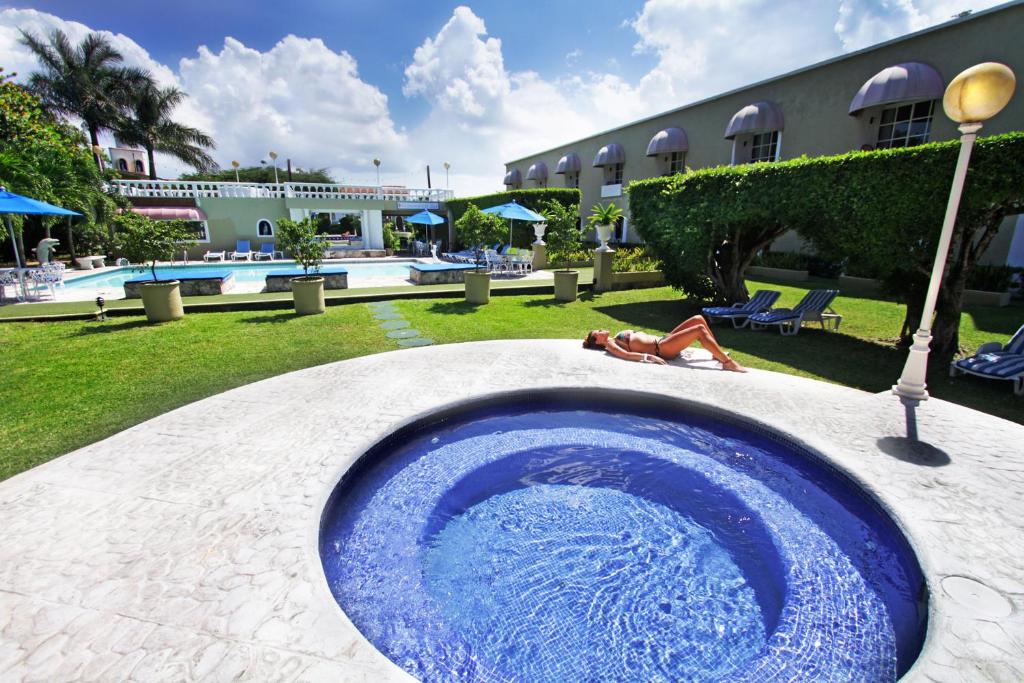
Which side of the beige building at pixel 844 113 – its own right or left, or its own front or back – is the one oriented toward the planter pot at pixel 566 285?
front

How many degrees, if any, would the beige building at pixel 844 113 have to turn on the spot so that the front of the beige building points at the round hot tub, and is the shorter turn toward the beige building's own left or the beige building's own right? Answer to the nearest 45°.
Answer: approximately 45° to the beige building's own left

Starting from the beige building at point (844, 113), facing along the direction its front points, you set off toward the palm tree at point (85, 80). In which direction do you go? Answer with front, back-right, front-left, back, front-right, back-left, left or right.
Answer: front-right

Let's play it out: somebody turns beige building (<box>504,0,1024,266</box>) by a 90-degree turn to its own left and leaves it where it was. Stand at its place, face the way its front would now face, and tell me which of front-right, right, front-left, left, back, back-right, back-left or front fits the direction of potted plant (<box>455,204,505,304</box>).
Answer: right

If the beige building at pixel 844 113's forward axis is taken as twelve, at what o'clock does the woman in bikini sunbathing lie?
The woman in bikini sunbathing is roughly at 11 o'clock from the beige building.

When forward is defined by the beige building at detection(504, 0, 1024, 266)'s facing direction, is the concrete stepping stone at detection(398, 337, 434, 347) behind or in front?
in front

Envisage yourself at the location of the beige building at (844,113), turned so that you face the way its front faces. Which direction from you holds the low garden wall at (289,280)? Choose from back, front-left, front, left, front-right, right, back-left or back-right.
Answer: front

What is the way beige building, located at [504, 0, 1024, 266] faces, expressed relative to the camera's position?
facing the viewer and to the left of the viewer

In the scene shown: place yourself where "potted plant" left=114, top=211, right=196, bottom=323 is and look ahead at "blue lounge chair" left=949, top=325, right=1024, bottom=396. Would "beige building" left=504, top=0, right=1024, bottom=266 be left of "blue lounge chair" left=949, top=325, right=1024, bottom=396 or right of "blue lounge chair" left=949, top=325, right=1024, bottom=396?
left

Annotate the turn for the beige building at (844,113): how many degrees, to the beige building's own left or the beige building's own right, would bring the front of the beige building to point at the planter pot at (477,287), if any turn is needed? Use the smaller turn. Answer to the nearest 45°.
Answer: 0° — it already faces it

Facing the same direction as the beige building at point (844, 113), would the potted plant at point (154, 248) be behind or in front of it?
in front

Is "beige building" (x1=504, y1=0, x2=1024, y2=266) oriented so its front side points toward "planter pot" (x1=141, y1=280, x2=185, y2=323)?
yes

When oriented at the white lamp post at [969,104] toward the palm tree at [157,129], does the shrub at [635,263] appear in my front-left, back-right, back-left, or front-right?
front-right

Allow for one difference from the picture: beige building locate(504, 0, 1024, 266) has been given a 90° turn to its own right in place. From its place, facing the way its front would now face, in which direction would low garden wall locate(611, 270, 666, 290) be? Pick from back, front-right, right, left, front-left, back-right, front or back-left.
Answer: left

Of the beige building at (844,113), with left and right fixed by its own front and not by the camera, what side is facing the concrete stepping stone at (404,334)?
front

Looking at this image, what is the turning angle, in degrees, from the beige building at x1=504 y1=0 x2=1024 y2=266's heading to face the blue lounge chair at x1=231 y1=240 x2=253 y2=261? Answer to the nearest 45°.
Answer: approximately 45° to its right
